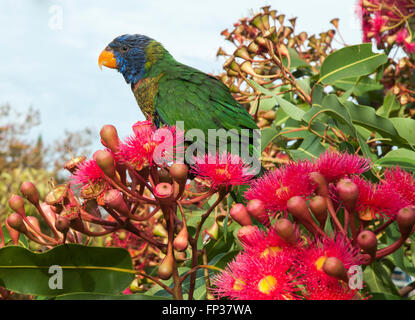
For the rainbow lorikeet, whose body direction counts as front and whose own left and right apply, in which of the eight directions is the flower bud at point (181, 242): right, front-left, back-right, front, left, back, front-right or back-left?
left

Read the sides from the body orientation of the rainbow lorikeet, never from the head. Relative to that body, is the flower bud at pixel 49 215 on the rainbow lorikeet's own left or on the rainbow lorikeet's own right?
on the rainbow lorikeet's own left

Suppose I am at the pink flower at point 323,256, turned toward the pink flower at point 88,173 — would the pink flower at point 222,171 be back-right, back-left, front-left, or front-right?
front-right

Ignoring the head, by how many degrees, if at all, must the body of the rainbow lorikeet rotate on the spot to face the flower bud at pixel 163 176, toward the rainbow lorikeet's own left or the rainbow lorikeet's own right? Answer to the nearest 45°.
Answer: approximately 90° to the rainbow lorikeet's own left

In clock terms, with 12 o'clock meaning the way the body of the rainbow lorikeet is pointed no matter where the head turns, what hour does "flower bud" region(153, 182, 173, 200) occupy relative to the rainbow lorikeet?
The flower bud is roughly at 9 o'clock from the rainbow lorikeet.

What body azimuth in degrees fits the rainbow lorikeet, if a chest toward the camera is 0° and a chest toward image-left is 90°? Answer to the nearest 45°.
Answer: approximately 90°

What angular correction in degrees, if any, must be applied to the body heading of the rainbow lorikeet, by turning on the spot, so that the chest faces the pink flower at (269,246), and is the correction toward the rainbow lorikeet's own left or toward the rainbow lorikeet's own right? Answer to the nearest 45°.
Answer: approximately 90° to the rainbow lorikeet's own left

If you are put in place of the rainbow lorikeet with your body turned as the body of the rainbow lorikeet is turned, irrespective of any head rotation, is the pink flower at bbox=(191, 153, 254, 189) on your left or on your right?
on your left
